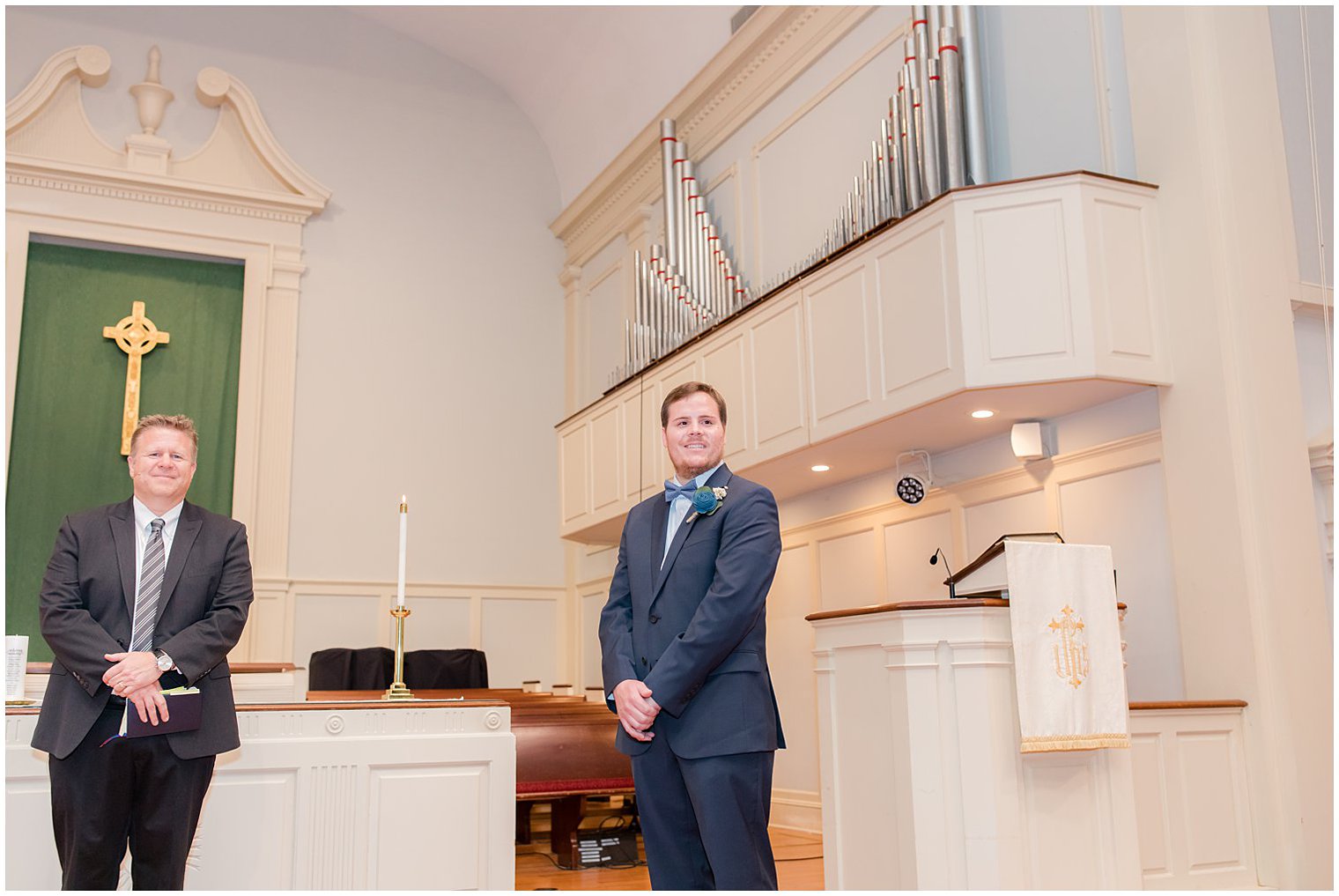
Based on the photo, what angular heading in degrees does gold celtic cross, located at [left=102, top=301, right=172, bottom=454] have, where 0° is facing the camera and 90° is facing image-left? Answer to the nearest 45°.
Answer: approximately 0°

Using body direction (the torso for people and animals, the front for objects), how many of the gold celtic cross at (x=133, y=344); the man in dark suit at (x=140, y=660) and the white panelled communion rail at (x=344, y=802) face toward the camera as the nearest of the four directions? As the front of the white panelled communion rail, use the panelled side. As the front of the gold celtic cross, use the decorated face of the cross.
3

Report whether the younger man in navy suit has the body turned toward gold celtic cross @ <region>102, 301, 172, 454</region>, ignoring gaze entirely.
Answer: no

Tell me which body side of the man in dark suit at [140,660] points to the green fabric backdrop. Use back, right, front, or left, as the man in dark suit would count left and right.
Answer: back

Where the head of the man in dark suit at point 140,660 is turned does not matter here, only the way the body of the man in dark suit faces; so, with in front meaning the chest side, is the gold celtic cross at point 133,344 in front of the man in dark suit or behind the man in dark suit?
behind

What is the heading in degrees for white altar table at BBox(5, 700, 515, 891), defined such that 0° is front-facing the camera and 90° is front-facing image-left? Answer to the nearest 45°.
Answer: approximately 0°

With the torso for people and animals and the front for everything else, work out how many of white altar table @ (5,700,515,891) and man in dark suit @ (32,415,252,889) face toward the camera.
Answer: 2

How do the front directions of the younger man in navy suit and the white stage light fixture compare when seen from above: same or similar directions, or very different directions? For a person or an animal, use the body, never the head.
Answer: same or similar directions

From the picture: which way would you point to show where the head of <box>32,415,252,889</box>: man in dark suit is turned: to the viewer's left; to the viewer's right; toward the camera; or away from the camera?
toward the camera

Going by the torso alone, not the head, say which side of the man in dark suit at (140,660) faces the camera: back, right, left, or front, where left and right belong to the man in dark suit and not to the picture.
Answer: front

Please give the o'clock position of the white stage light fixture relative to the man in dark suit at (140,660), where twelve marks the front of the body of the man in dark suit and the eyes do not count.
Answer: The white stage light fixture is roughly at 8 o'clock from the man in dark suit.

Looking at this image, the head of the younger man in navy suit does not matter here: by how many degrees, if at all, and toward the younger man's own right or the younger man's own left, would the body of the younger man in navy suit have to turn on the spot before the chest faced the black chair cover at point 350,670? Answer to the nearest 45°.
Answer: approximately 135° to the younger man's own right

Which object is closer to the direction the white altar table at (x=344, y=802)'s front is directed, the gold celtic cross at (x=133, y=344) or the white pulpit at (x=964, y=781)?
the white pulpit

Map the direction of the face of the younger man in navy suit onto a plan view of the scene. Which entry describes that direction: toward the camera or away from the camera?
toward the camera
